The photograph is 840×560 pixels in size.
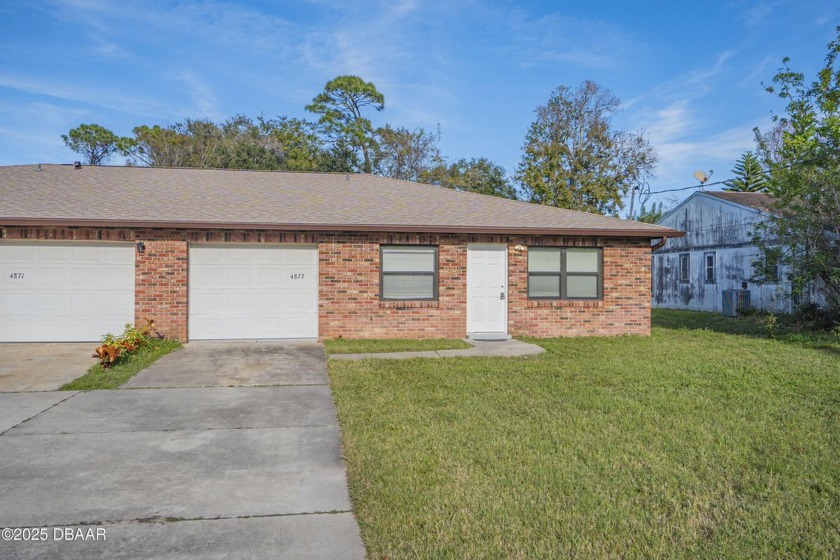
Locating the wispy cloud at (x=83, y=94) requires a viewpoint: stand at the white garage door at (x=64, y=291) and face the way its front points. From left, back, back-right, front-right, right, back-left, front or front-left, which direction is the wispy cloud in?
back

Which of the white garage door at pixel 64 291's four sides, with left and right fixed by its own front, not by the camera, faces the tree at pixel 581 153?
left

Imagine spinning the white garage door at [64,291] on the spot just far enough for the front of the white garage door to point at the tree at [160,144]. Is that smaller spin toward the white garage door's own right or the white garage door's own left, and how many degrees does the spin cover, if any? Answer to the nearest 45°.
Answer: approximately 180°

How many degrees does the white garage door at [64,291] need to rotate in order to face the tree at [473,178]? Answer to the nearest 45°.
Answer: approximately 135° to its left

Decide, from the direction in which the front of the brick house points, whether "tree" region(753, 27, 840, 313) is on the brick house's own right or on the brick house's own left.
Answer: on the brick house's own left

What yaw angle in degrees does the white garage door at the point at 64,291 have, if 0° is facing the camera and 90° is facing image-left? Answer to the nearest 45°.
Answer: approximately 0°

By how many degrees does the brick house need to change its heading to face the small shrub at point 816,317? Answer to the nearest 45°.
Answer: approximately 90° to its left

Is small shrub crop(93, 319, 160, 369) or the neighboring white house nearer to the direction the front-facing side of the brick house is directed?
the small shrub

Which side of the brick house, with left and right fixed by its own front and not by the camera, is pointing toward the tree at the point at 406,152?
back

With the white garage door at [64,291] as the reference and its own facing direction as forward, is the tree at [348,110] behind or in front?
behind

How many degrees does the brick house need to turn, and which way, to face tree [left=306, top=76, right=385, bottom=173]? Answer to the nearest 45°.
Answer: approximately 180°

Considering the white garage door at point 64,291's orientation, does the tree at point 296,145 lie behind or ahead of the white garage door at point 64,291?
behind

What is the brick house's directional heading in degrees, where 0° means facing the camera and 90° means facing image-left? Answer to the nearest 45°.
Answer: approximately 0°
